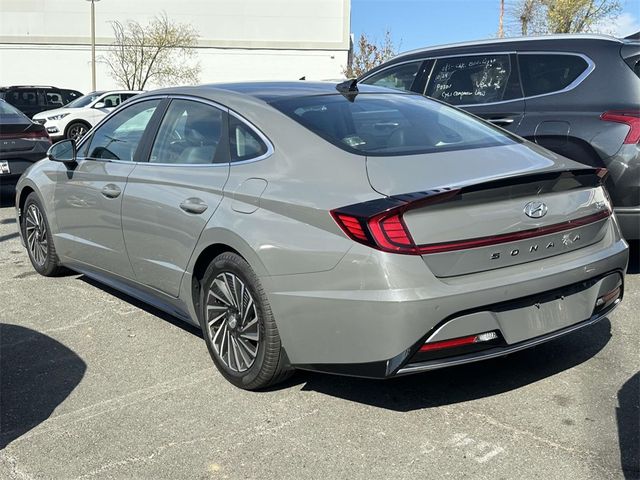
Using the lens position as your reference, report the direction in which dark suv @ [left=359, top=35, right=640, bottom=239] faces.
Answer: facing away from the viewer and to the left of the viewer

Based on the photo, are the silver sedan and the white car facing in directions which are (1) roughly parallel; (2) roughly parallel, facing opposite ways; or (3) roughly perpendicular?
roughly perpendicular

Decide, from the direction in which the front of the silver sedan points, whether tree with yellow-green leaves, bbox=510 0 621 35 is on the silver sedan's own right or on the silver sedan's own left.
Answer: on the silver sedan's own right

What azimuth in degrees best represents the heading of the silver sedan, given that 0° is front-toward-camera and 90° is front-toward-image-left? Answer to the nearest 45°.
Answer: approximately 135°

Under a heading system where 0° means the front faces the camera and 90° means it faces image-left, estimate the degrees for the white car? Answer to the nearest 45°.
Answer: approximately 45°
